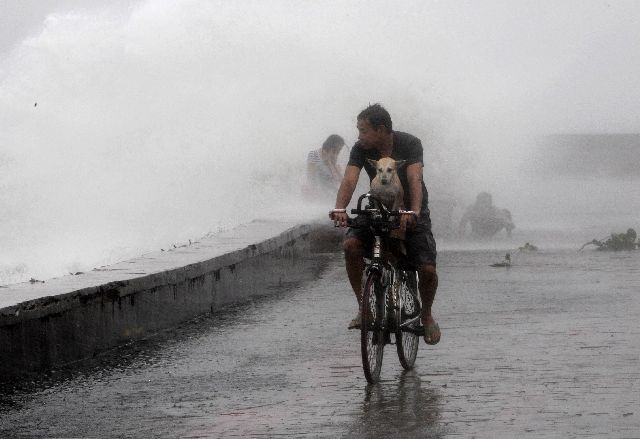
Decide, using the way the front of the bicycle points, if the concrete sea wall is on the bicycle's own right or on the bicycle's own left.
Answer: on the bicycle's own right

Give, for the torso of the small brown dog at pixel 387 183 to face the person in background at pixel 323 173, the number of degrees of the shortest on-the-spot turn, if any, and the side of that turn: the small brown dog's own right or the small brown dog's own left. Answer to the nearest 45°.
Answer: approximately 180°

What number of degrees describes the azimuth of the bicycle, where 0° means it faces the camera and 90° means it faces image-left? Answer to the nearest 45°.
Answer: approximately 0°

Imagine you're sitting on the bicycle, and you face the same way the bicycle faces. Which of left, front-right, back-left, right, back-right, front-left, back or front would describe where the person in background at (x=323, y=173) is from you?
back
